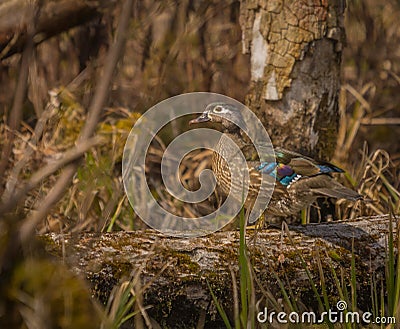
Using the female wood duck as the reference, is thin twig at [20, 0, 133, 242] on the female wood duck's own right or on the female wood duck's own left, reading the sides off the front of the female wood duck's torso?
on the female wood duck's own left

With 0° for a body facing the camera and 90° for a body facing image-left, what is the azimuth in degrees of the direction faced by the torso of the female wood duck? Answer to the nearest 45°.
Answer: approximately 90°

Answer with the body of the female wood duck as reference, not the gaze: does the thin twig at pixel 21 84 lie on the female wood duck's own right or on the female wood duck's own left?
on the female wood duck's own left
